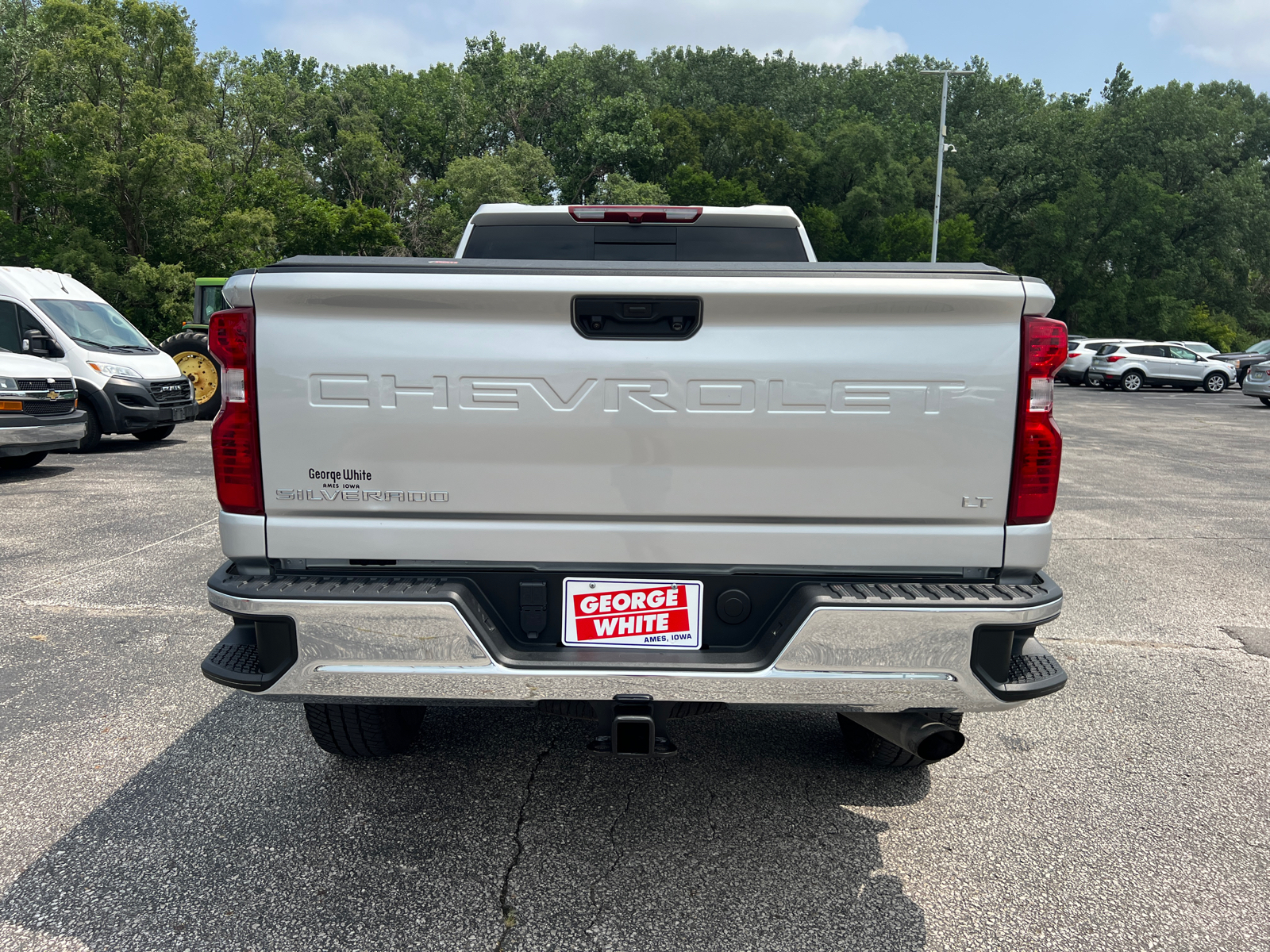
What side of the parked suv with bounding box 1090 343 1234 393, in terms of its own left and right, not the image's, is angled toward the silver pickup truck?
right

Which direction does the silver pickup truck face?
away from the camera

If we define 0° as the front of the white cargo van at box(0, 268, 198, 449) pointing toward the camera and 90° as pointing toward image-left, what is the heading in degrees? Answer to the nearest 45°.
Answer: approximately 315°

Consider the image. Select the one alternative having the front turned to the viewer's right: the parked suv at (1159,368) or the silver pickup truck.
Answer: the parked suv

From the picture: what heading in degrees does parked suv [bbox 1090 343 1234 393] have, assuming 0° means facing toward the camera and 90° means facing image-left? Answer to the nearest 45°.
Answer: approximately 270°

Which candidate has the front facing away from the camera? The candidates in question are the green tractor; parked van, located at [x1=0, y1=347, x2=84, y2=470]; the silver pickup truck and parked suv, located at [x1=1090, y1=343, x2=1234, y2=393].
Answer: the silver pickup truck

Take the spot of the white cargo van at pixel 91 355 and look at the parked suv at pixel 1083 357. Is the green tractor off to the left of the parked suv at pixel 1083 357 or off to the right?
left
